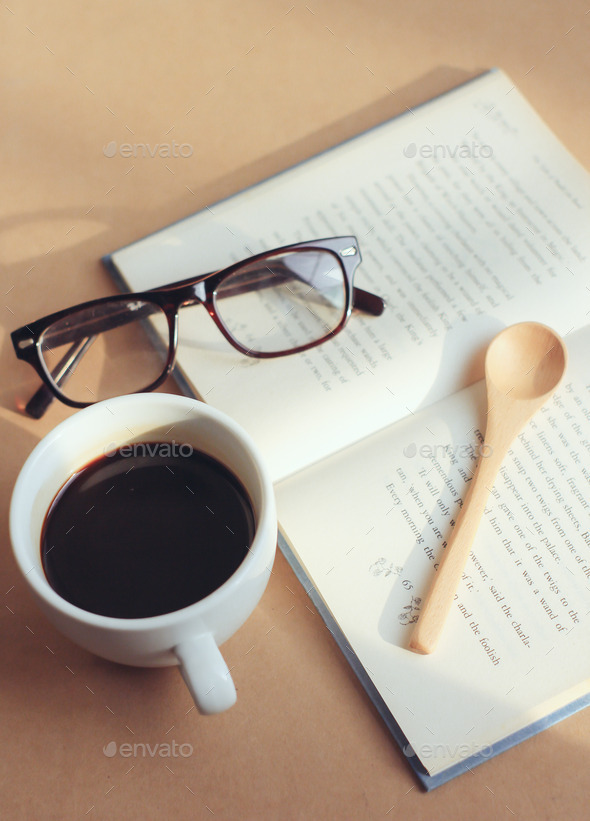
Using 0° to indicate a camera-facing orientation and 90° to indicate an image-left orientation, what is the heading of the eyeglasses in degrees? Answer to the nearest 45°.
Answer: approximately 0°
